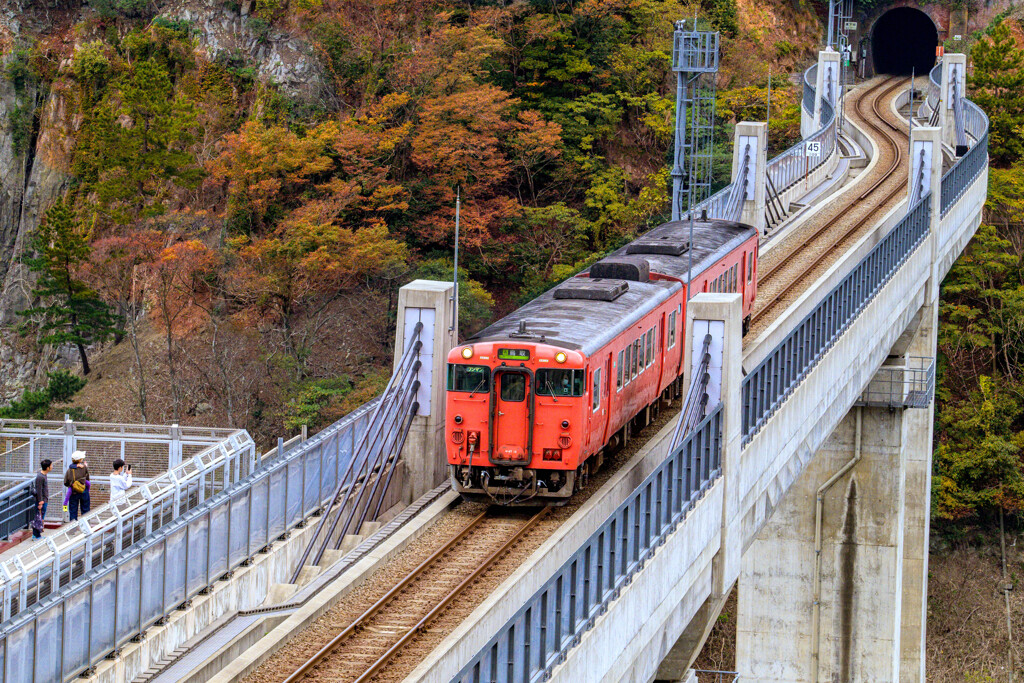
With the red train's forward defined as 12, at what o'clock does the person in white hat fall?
The person in white hat is roughly at 2 o'clock from the red train.

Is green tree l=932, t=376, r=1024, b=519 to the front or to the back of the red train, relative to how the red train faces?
to the back

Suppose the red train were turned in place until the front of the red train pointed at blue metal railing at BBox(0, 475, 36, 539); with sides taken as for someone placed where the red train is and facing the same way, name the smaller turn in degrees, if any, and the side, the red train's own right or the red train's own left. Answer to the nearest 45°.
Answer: approximately 45° to the red train's own right

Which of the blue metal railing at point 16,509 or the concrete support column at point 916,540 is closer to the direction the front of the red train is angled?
the blue metal railing

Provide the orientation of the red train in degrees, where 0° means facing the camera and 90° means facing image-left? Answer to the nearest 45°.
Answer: approximately 45°

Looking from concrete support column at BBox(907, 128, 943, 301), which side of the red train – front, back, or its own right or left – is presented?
back

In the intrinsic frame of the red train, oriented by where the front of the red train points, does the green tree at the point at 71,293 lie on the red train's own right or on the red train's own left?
on the red train's own right

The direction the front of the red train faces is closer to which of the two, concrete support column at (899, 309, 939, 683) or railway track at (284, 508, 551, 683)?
the railway track
